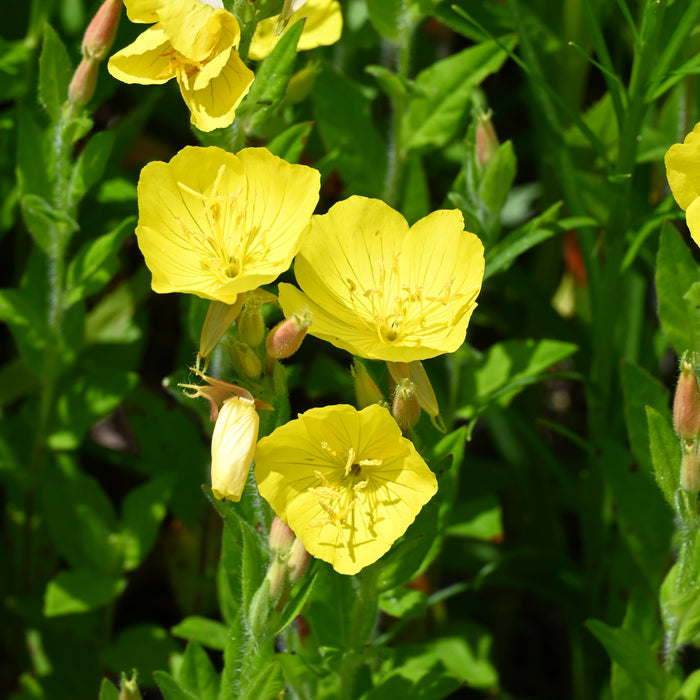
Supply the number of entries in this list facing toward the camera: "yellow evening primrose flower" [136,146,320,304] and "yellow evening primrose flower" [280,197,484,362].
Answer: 2

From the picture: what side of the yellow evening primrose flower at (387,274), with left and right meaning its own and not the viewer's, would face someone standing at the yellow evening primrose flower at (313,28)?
back

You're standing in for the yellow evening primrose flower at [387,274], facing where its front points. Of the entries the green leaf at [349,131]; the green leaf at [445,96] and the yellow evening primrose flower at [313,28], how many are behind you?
3

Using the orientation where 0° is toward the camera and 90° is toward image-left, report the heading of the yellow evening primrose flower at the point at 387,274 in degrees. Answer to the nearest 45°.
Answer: approximately 0°
